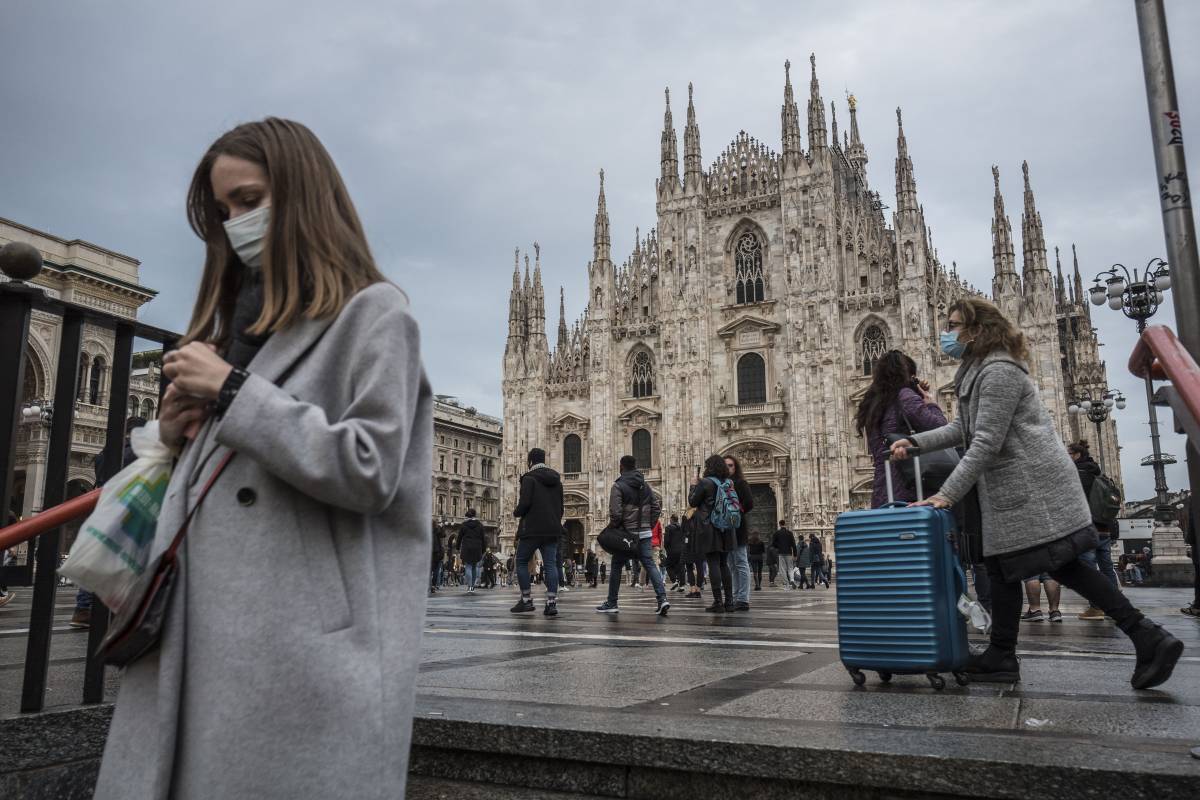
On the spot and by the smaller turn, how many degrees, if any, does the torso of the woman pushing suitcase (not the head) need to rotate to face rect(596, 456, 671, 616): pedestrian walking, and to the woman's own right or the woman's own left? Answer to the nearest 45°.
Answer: approximately 45° to the woman's own right

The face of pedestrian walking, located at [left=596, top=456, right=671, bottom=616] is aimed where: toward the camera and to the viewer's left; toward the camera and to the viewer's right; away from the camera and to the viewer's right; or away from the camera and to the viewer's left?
away from the camera and to the viewer's left

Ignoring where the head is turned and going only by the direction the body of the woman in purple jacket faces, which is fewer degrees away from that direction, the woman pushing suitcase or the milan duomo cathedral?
the milan duomo cathedral

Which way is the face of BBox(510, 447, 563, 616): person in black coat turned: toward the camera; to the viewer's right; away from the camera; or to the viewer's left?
away from the camera

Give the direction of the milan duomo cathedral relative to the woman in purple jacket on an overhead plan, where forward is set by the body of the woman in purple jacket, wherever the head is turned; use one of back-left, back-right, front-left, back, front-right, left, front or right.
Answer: front-left

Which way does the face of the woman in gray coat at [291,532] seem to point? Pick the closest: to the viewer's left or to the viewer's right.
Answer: to the viewer's left

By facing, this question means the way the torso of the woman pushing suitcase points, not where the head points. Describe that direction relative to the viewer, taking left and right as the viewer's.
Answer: facing to the left of the viewer

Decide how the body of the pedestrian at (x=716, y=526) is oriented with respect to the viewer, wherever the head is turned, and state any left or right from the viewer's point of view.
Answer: facing away from the viewer and to the left of the viewer

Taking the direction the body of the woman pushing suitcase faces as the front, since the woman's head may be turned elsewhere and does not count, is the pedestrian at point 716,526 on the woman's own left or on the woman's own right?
on the woman's own right

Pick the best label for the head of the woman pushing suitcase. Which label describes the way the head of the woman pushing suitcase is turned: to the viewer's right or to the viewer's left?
to the viewer's left

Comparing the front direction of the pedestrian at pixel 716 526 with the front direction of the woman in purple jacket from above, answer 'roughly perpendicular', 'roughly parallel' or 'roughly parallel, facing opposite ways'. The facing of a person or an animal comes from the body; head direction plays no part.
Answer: roughly perpendicular
